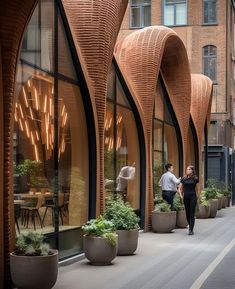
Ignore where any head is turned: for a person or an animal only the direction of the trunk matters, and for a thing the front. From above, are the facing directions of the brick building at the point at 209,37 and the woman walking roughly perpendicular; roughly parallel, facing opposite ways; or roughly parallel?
roughly parallel

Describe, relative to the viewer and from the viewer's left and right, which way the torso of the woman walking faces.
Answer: facing the viewer

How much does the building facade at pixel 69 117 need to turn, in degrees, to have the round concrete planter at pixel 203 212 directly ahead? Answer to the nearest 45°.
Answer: approximately 90° to its left

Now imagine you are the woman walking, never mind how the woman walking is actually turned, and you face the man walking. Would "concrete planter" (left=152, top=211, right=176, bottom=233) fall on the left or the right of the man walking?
left

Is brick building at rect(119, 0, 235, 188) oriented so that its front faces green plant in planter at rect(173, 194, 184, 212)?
yes

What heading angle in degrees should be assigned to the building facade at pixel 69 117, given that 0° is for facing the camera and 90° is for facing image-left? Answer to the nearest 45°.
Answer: approximately 315°

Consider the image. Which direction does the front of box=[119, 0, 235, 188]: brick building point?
toward the camera

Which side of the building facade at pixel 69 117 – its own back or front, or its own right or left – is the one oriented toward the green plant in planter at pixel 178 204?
left

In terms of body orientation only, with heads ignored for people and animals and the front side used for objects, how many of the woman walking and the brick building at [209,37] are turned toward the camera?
2

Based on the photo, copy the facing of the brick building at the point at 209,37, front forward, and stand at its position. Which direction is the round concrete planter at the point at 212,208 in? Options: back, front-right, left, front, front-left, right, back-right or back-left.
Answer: front

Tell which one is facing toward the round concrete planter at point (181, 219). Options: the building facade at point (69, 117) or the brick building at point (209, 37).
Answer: the brick building

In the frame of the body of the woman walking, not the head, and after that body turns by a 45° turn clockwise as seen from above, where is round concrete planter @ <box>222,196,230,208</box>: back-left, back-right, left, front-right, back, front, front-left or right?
back-right

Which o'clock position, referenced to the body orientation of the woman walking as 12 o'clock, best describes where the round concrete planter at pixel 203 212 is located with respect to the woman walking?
The round concrete planter is roughly at 6 o'clock from the woman walking.

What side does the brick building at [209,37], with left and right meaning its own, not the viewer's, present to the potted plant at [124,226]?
front

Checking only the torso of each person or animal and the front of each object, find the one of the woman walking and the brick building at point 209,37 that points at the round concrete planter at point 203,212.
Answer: the brick building

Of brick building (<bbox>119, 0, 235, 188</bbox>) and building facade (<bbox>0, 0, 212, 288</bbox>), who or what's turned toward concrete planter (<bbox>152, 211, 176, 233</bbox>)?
the brick building
